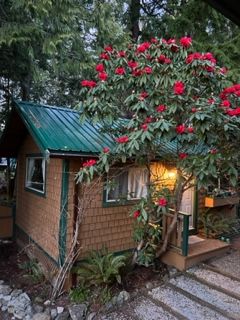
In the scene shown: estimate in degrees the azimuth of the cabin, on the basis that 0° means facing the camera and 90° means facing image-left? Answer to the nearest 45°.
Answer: approximately 315°

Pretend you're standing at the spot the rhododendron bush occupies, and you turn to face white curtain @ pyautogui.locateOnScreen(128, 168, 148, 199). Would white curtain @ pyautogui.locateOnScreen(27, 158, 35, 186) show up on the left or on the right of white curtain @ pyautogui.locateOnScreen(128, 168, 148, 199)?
left

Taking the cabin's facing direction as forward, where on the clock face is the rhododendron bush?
The rhododendron bush is roughly at 12 o'clock from the cabin.
